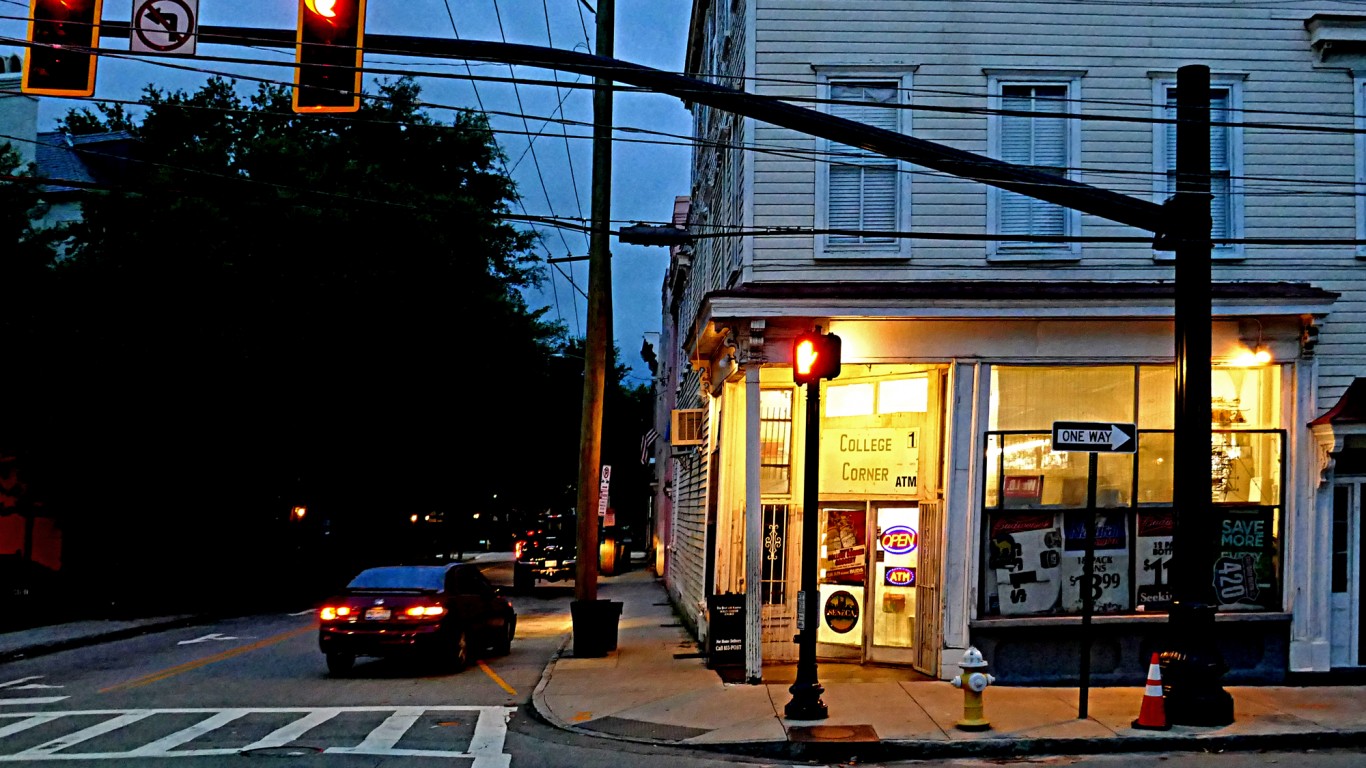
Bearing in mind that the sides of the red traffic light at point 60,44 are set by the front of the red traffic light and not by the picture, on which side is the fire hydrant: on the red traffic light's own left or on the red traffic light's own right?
on the red traffic light's own left

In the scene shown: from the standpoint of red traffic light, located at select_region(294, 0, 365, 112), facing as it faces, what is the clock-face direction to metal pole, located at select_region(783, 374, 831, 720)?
The metal pole is roughly at 8 o'clock from the red traffic light.

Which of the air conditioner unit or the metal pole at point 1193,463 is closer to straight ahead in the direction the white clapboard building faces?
the metal pole

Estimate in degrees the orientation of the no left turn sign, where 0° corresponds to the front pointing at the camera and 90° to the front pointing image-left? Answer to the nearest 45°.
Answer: approximately 0°

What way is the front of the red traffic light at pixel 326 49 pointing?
toward the camera

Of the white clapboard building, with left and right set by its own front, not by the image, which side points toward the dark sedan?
right

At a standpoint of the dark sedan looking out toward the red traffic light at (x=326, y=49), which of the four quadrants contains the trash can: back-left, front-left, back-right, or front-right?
back-left

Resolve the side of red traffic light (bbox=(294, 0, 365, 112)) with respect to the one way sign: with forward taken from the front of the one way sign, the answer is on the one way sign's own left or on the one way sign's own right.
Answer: on the one way sign's own right

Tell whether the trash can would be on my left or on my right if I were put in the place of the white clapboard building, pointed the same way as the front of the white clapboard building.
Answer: on my right

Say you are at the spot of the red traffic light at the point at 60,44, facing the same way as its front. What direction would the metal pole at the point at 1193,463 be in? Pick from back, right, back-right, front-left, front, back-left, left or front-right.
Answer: left

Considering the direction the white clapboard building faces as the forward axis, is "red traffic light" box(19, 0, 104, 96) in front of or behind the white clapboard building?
in front

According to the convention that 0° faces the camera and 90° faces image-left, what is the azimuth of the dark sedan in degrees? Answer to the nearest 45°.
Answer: approximately 225°

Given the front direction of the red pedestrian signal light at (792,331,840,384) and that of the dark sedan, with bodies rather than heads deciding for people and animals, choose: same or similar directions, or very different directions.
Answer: very different directions

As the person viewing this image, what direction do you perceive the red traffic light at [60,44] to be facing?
facing the viewer
